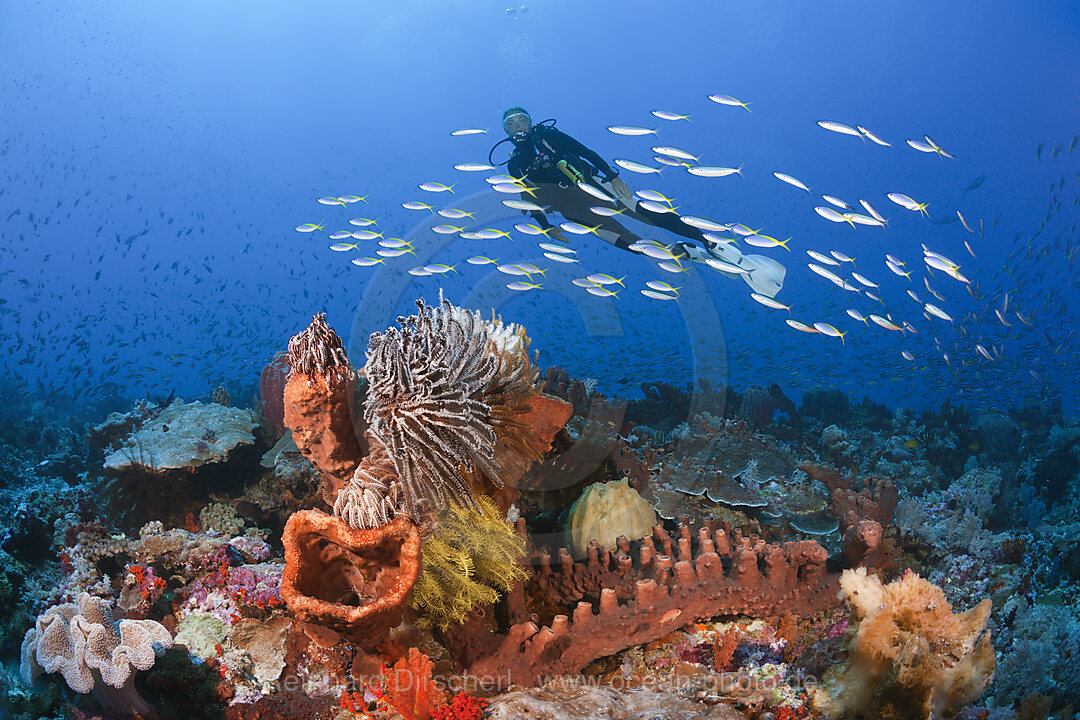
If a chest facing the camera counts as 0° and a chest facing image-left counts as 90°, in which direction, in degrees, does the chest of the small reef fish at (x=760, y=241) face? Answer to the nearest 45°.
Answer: approximately 90°

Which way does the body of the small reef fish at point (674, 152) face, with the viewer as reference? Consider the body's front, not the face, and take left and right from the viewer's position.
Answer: facing to the left of the viewer

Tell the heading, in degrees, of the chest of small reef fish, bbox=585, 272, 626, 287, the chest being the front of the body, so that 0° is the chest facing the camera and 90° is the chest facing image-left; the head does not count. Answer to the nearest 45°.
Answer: approximately 90°

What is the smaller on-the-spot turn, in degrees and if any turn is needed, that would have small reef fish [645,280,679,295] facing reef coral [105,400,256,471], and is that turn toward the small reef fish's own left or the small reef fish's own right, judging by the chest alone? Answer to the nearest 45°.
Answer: approximately 45° to the small reef fish's own left

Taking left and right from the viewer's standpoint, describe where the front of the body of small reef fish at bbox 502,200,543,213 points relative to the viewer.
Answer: facing to the left of the viewer

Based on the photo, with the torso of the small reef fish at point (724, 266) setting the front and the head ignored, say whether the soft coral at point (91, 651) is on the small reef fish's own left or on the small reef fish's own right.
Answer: on the small reef fish's own left

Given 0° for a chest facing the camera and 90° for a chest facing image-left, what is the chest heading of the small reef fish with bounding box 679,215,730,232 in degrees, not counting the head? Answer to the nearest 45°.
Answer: approximately 90°

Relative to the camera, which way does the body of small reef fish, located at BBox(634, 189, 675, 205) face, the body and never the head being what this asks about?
to the viewer's left
